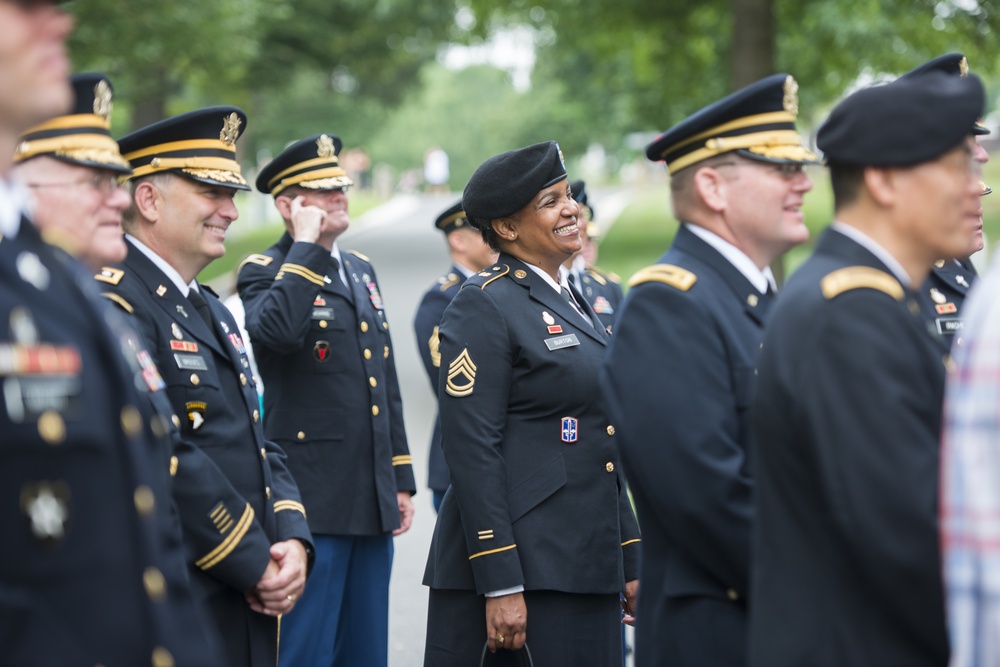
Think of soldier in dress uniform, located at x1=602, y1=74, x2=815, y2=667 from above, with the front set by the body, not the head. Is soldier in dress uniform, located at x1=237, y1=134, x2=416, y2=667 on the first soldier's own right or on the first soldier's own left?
on the first soldier's own left

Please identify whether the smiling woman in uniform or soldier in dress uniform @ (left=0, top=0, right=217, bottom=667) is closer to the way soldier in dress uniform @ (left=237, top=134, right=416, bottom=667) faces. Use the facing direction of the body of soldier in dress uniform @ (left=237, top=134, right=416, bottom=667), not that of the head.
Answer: the smiling woman in uniform

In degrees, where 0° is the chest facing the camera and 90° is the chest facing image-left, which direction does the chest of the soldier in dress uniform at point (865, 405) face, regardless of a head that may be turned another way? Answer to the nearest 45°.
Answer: approximately 270°

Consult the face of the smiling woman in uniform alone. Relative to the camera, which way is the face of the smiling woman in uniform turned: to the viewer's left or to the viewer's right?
to the viewer's right

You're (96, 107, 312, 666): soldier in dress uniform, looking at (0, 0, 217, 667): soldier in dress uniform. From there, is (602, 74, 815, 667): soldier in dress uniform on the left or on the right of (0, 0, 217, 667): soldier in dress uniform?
left

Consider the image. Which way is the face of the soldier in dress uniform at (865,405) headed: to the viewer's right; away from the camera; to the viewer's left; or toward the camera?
to the viewer's right

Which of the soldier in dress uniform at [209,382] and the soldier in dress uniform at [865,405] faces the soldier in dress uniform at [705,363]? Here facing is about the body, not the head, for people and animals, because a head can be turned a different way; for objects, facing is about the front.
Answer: the soldier in dress uniform at [209,382]

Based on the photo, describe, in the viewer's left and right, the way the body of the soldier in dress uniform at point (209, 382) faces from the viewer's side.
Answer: facing the viewer and to the right of the viewer

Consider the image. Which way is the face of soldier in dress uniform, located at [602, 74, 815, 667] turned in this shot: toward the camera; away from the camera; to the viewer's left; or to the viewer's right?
to the viewer's right

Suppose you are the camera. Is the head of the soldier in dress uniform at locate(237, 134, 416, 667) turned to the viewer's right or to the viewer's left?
to the viewer's right

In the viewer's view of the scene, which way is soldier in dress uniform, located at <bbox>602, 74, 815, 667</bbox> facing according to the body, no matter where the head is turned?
to the viewer's right

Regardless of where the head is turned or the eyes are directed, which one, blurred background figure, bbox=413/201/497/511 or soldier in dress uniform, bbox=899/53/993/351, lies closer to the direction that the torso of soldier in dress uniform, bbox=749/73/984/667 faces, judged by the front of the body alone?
the soldier in dress uniform

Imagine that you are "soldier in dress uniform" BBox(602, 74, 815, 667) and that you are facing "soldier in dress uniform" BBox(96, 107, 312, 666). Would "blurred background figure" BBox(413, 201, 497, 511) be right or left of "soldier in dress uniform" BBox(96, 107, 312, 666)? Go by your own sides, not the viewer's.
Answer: right

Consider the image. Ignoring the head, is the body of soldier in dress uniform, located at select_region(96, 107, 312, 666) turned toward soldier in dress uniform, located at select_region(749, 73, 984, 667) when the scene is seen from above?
yes

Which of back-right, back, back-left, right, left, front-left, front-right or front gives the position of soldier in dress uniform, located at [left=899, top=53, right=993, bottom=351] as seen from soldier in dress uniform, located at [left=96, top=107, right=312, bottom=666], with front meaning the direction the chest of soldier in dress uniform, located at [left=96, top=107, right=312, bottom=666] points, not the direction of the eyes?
front-left

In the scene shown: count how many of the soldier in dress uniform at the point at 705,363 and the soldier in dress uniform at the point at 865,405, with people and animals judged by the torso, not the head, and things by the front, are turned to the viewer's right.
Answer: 2
